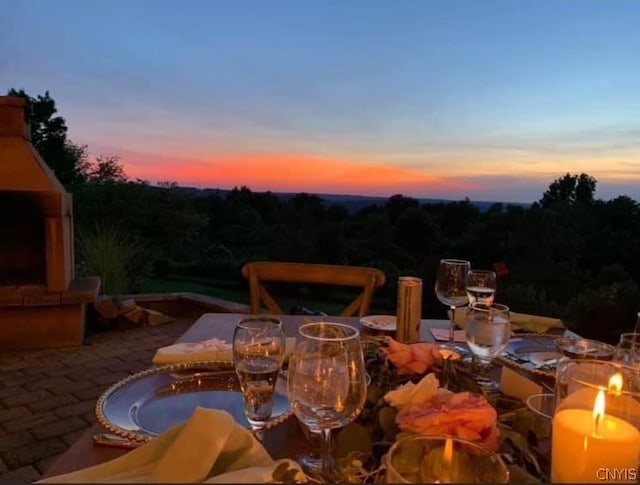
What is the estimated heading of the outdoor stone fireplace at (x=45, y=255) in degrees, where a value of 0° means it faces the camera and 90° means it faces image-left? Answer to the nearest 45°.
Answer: approximately 0°

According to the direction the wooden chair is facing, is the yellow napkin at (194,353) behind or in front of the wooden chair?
in front

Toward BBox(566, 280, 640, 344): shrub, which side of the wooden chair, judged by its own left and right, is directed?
left

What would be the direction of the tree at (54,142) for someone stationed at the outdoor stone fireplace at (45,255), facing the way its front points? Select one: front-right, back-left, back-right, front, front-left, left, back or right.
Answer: back

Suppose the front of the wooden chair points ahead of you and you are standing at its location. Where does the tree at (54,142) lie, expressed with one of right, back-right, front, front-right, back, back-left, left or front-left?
back-right

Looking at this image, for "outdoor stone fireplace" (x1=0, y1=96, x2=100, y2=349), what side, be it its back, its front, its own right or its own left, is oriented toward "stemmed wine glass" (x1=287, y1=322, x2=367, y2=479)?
front

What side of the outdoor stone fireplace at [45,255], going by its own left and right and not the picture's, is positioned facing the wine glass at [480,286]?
front

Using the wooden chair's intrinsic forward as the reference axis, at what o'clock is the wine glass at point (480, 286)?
The wine glass is roughly at 11 o'clock from the wooden chair.

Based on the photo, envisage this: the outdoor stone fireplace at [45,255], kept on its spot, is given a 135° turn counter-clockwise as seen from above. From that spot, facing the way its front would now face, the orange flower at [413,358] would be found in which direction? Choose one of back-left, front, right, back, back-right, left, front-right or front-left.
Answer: back-right

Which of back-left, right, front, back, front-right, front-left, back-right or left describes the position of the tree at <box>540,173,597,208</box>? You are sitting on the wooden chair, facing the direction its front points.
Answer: back-left

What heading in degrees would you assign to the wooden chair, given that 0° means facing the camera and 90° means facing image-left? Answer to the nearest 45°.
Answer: approximately 0°

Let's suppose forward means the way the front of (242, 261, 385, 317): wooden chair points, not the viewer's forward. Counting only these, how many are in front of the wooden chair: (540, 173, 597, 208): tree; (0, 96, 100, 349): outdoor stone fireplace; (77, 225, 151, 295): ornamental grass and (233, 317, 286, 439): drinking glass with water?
1

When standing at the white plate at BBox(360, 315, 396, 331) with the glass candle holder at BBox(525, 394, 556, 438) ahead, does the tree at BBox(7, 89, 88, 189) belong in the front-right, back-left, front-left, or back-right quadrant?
back-right
